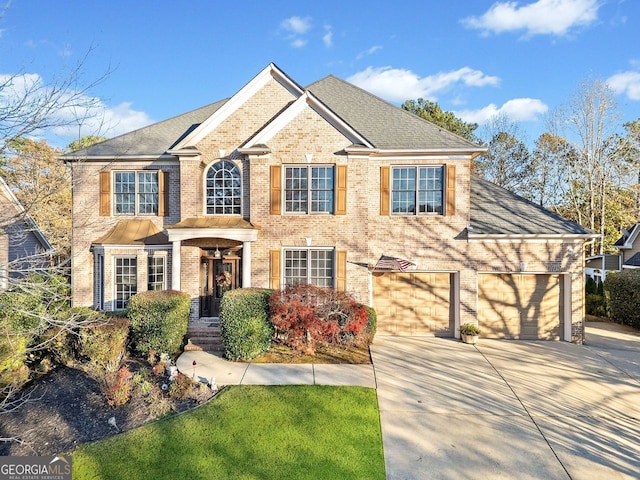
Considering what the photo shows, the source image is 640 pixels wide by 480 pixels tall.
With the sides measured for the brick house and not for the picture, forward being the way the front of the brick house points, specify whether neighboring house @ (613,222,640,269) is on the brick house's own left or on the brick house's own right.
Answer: on the brick house's own left

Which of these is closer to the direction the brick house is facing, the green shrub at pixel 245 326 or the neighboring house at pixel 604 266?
the green shrub

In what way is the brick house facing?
toward the camera

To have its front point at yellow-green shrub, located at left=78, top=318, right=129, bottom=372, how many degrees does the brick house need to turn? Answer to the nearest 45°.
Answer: approximately 45° to its right

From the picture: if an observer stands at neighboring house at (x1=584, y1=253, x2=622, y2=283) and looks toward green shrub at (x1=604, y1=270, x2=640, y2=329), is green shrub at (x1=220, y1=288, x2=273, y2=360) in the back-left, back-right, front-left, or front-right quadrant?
front-right

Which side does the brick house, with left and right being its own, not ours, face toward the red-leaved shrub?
front

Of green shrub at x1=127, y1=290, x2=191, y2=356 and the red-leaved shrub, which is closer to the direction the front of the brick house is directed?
the red-leaved shrub

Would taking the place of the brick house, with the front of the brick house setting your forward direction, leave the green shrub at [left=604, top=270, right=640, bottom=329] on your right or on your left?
on your left

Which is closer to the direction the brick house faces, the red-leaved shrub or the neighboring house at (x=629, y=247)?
the red-leaved shrub

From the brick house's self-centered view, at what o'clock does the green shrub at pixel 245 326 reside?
The green shrub is roughly at 1 o'clock from the brick house.

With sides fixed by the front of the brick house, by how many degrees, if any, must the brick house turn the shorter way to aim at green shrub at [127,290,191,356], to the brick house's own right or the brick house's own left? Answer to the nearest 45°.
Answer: approximately 45° to the brick house's own right

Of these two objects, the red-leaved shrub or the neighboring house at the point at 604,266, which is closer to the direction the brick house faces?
the red-leaved shrub
